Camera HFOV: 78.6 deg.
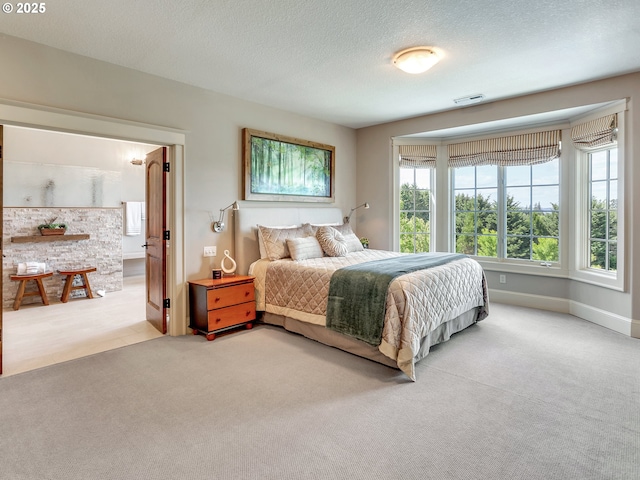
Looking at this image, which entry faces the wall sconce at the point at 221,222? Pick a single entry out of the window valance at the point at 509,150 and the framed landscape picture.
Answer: the window valance

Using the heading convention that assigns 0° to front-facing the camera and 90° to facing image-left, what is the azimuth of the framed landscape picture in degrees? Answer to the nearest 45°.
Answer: approximately 315°

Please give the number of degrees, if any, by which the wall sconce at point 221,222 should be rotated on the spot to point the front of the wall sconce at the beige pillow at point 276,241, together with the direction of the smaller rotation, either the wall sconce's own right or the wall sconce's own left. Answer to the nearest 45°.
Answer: approximately 45° to the wall sconce's own left

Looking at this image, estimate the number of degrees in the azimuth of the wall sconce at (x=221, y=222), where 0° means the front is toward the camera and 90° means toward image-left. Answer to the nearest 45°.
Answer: approximately 315°

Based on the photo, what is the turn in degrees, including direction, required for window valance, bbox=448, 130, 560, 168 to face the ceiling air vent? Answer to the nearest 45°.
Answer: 0° — it already faces it

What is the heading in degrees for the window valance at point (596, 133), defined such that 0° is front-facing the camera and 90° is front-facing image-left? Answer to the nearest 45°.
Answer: approximately 45°

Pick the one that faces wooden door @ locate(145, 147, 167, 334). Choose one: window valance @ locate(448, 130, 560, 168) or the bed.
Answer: the window valance
